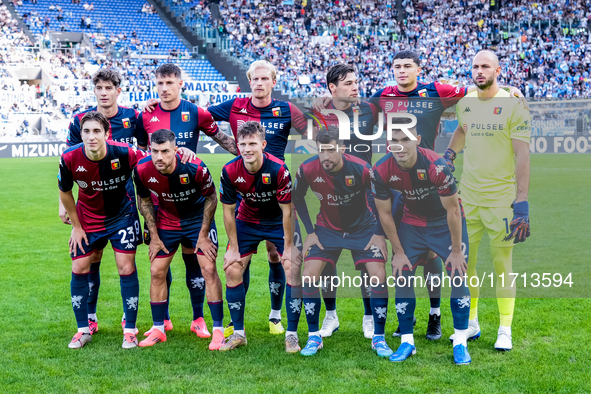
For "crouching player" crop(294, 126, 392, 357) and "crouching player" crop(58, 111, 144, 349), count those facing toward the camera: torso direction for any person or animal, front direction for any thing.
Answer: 2

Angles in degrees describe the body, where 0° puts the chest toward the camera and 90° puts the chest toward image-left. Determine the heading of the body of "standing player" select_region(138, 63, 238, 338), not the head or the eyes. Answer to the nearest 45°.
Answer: approximately 0°

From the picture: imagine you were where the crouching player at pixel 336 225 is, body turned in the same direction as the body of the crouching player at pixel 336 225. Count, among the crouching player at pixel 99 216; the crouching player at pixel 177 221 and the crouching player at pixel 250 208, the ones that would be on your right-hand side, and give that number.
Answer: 3
